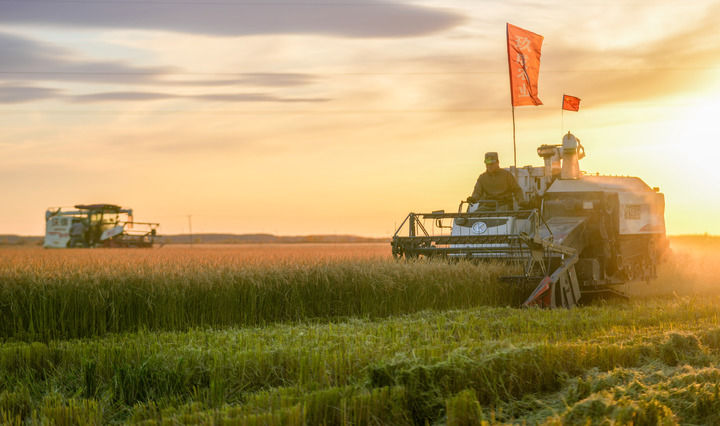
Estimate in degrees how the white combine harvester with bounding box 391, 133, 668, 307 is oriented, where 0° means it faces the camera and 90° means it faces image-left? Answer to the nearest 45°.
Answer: approximately 45°

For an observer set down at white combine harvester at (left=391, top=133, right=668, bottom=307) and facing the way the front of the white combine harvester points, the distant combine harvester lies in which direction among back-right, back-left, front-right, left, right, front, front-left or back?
right

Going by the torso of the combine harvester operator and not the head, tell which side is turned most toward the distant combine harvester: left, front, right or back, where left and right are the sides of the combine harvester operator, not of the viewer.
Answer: right

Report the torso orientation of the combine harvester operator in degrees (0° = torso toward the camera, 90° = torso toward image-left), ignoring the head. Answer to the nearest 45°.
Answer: approximately 45°
